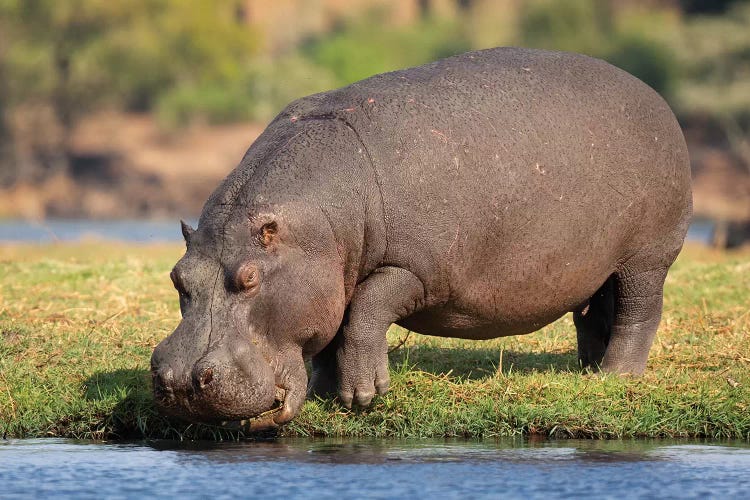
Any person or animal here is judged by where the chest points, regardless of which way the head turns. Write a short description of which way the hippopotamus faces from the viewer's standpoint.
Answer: facing the viewer and to the left of the viewer
